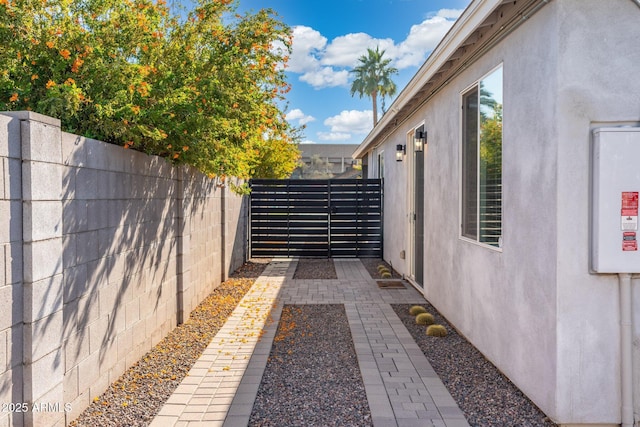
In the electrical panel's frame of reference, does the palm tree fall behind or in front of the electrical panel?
behind

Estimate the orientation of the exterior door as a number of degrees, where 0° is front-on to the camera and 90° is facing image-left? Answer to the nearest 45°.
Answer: approximately 90°

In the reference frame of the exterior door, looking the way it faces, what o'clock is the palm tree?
The palm tree is roughly at 3 o'clock from the exterior door.

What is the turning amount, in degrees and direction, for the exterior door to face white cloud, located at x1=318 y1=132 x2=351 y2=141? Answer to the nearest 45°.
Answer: approximately 90° to its right

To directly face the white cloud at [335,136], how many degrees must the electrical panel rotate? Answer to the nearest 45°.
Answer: approximately 135° to its right

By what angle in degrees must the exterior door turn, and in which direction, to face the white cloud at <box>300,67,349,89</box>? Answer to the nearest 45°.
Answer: approximately 90° to its right

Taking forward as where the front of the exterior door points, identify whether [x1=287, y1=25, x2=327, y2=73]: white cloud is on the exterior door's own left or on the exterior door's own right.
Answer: on the exterior door's own right

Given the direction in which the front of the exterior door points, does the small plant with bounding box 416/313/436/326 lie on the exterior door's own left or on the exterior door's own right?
on the exterior door's own left
